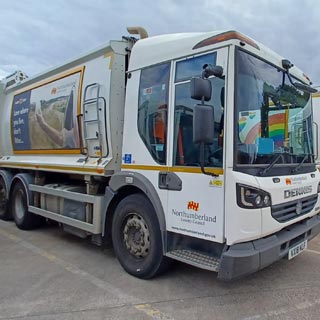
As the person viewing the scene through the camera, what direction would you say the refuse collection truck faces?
facing the viewer and to the right of the viewer
